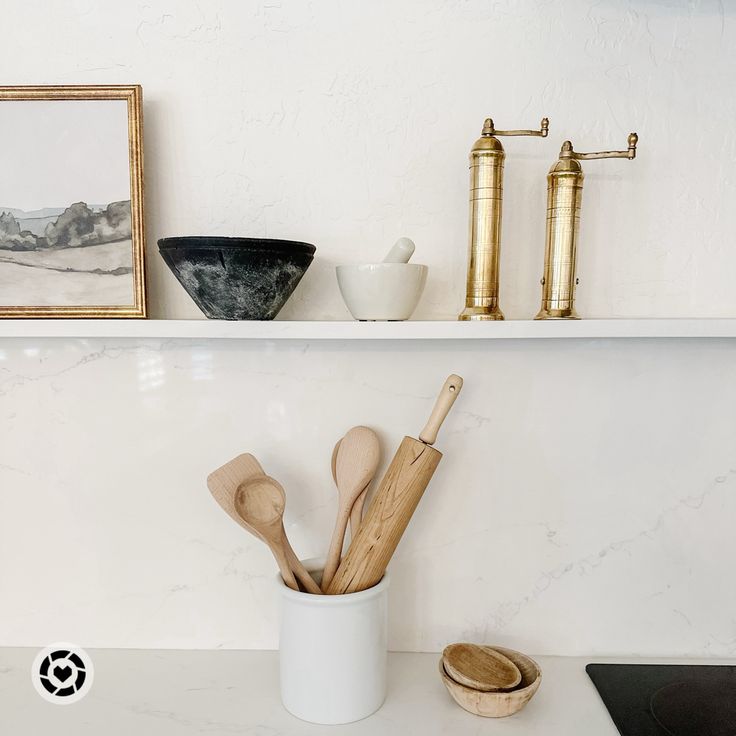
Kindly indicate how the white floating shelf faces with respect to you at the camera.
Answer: facing the viewer
